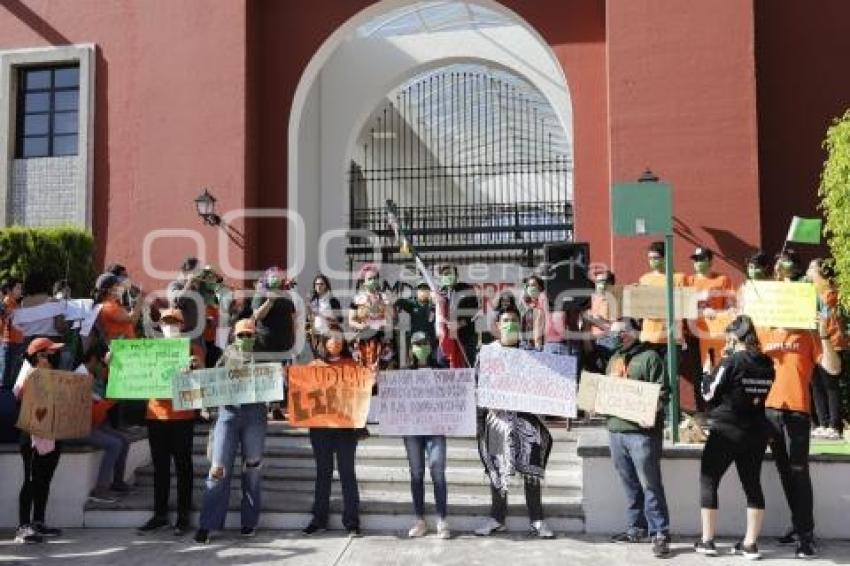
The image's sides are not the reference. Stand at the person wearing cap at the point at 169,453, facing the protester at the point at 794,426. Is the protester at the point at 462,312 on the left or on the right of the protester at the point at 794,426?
left

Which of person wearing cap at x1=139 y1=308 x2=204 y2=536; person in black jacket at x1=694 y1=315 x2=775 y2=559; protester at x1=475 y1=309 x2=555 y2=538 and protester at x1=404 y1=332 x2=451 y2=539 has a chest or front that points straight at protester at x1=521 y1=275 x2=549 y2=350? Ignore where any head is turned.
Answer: the person in black jacket

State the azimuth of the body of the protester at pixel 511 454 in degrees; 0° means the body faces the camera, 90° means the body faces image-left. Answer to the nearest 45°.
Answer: approximately 0°

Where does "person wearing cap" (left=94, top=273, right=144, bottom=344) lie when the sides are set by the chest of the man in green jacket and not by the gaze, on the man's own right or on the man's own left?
on the man's own right

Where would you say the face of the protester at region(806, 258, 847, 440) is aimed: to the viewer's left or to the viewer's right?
to the viewer's left

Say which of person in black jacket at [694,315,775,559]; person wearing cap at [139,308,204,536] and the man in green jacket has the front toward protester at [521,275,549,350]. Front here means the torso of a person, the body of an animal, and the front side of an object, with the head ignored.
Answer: the person in black jacket

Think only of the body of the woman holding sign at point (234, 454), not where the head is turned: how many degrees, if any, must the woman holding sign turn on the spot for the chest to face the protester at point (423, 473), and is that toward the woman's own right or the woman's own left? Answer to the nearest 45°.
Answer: approximately 90° to the woman's own left

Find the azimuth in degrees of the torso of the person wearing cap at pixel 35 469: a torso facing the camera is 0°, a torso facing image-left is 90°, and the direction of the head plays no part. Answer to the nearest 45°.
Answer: approximately 315°

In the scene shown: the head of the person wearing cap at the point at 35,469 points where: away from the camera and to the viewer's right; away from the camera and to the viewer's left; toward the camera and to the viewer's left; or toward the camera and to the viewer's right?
toward the camera and to the viewer's right
